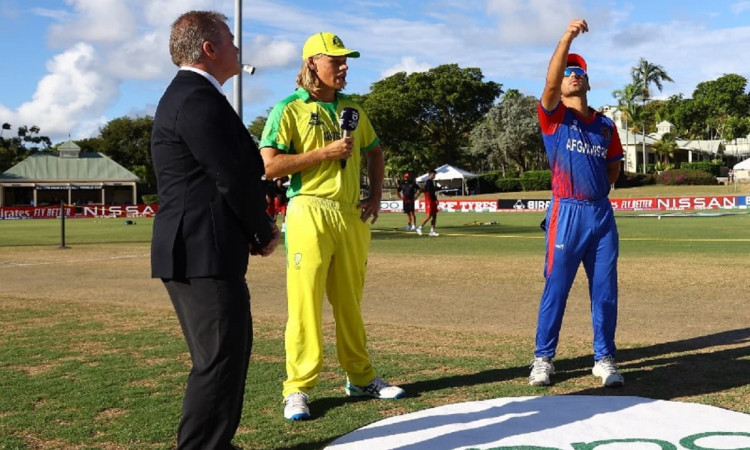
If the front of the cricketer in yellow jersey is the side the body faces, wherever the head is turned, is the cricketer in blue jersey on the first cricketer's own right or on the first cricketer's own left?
on the first cricketer's own left

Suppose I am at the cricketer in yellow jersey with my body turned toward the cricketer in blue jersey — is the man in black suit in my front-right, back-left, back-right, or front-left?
back-right

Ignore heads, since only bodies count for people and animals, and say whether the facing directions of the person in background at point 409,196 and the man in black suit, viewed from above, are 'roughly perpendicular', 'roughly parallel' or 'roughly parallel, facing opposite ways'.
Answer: roughly perpendicular

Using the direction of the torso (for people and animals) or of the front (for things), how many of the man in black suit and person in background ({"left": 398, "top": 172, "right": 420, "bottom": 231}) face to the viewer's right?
1

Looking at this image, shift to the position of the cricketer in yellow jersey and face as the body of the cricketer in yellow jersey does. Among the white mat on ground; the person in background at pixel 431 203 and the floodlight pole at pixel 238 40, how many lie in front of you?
1

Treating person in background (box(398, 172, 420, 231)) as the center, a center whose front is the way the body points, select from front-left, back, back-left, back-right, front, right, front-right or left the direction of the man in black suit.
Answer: front

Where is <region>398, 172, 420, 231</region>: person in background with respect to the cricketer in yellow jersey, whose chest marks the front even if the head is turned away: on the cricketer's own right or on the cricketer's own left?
on the cricketer's own left

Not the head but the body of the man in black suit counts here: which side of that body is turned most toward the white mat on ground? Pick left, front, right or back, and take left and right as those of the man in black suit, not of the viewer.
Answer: front

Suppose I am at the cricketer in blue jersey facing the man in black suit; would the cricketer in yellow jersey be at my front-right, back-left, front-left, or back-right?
front-right

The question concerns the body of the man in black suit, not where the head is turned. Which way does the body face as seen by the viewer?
to the viewer's right

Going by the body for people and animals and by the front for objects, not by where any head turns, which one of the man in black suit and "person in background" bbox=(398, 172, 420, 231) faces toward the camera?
the person in background

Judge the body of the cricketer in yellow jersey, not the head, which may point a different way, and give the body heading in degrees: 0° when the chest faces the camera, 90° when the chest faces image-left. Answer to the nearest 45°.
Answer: approximately 315°

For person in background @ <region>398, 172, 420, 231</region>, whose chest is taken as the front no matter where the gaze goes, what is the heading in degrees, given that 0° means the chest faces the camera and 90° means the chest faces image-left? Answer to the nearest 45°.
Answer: approximately 0°

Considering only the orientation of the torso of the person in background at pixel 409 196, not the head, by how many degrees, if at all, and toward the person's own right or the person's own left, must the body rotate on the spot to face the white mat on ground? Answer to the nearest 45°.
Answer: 0° — they already face it
